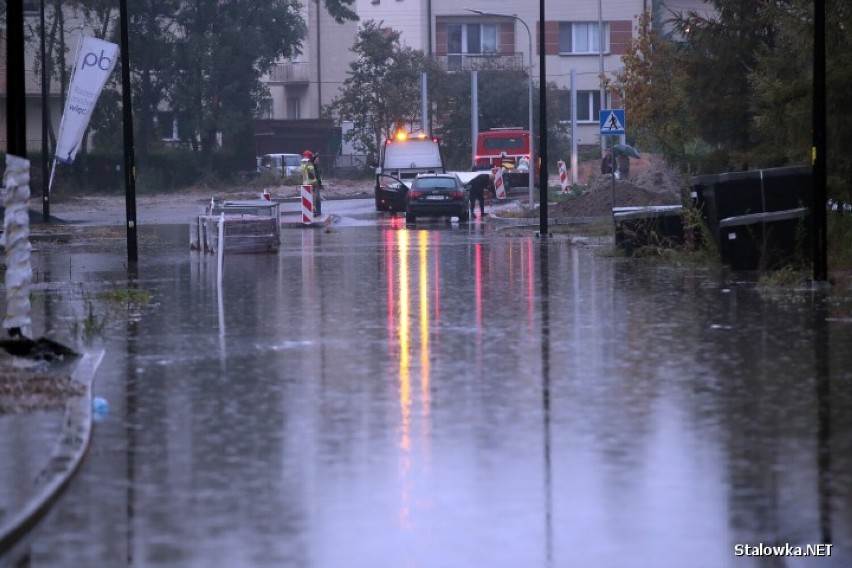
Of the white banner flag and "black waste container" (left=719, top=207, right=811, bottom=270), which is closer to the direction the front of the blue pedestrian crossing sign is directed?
the black waste container

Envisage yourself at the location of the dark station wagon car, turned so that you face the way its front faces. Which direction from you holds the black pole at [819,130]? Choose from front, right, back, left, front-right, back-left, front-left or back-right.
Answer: back

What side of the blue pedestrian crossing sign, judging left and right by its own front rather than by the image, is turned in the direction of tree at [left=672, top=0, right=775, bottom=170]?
left

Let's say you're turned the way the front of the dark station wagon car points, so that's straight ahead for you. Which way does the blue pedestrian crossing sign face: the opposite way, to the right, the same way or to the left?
the opposite way

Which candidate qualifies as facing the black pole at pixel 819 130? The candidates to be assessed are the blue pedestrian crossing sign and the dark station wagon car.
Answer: the blue pedestrian crossing sign

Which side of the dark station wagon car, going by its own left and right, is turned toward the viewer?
back

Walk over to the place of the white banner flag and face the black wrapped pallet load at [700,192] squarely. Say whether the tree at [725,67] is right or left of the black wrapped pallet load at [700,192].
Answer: left

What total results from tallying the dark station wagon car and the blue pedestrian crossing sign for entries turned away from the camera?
1

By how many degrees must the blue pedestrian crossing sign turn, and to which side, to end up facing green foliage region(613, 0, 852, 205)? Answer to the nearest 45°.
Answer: approximately 90° to its left

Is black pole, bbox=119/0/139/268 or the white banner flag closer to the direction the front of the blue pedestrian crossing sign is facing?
the black pole
